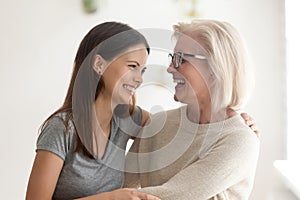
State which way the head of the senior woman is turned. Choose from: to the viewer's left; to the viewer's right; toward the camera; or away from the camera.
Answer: to the viewer's left

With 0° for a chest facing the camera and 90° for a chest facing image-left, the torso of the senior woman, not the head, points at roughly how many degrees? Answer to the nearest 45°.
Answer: approximately 45°

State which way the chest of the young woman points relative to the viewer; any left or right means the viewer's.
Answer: facing the viewer and to the right of the viewer

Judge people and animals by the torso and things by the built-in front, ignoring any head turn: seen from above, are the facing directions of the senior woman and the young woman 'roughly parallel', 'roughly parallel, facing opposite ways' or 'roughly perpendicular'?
roughly perpendicular

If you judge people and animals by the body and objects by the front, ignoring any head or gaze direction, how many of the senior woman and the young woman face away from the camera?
0
